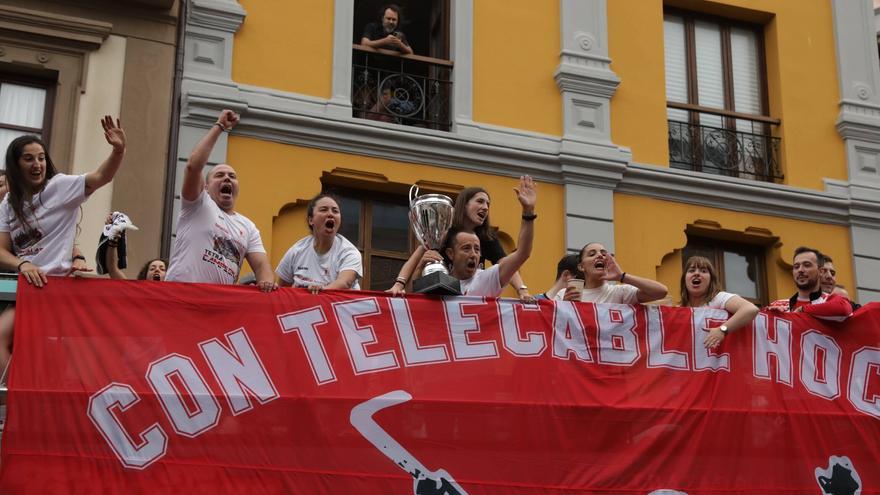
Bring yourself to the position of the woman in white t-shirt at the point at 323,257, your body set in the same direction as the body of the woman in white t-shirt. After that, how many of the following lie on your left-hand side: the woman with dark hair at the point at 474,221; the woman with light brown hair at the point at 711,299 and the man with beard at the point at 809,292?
3

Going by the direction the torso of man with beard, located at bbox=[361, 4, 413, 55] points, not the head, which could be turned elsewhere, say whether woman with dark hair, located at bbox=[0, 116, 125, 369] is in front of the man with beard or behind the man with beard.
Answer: in front

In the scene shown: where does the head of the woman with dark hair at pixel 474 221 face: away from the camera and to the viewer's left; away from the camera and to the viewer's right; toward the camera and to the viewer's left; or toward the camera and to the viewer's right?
toward the camera and to the viewer's right
